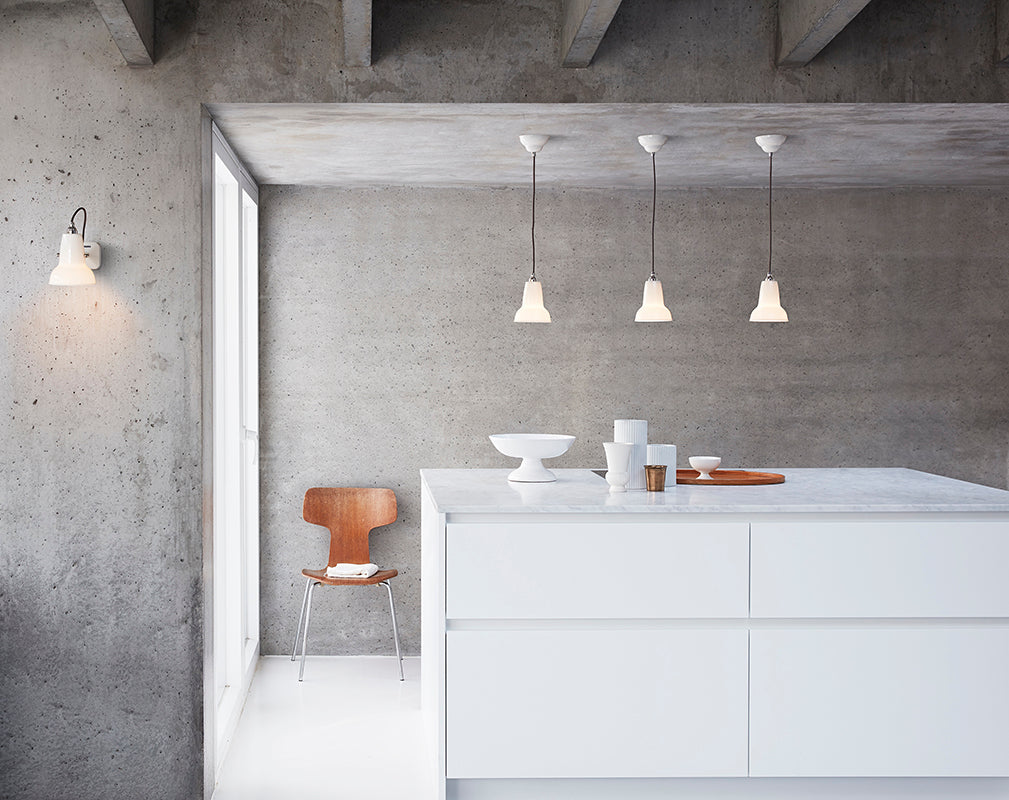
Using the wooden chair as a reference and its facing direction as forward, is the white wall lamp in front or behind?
in front

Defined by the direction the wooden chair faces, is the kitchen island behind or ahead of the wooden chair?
ahead

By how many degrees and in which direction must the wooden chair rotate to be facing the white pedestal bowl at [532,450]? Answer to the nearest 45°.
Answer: approximately 45° to its left

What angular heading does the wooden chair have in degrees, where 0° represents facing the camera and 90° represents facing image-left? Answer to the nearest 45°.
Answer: approximately 0°

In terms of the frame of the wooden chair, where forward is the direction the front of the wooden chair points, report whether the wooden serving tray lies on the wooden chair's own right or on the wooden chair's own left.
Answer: on the wooden chair's own left

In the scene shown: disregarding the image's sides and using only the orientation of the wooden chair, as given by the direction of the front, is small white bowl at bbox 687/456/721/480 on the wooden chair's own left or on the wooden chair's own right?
on the wooden chair's own left

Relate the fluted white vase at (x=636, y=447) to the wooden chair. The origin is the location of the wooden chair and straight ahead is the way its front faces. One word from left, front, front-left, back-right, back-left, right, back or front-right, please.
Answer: front-left

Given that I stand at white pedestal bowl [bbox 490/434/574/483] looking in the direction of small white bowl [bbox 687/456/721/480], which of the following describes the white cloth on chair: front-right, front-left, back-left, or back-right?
back-left

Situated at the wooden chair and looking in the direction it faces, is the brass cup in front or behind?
in front
